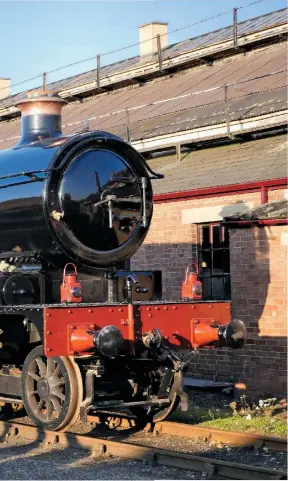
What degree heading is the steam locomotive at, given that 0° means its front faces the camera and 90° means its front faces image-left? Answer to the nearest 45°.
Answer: approximately 315°

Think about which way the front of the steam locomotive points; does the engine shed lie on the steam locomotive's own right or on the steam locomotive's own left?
on the steam locomotive's own left
